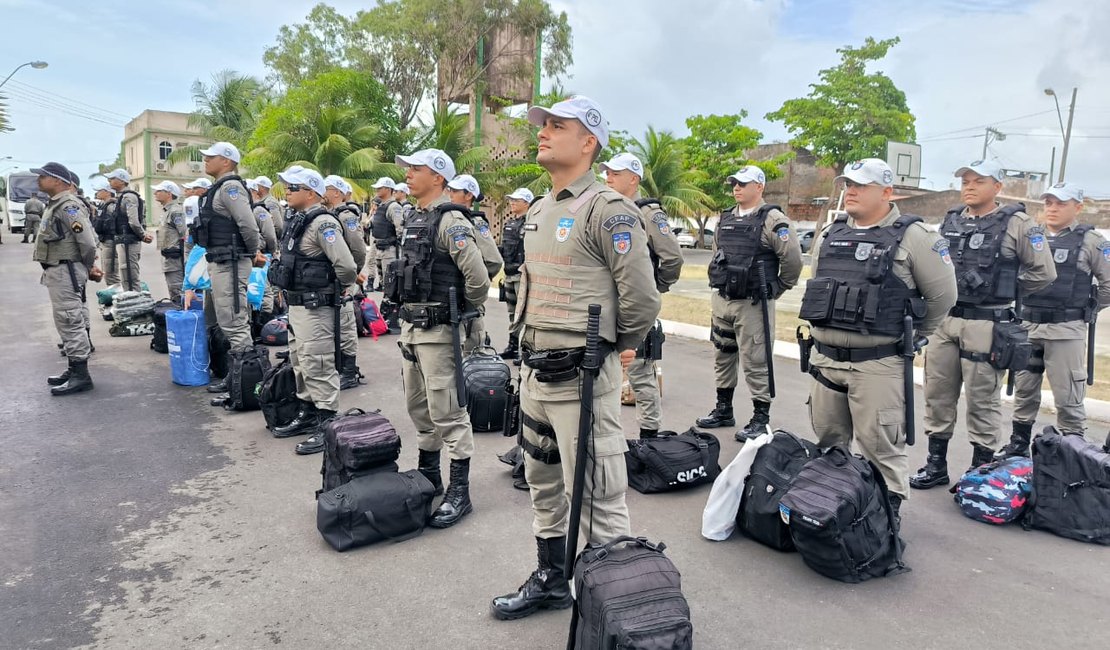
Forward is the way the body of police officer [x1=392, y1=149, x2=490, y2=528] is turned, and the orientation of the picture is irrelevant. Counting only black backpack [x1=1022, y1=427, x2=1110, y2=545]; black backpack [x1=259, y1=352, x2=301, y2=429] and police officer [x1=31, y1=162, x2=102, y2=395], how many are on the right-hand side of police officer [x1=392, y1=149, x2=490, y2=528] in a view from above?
2

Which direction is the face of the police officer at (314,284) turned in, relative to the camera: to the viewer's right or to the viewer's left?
to the viewer's left

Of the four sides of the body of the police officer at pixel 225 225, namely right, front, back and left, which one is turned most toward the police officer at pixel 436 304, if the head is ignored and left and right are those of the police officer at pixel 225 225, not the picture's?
left

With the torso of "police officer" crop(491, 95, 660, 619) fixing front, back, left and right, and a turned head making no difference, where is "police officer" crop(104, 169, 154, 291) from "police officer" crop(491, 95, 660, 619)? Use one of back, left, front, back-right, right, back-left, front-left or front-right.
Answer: right

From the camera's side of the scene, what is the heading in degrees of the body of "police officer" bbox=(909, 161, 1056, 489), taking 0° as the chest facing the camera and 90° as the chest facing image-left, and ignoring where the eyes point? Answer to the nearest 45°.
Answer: approximately 45°

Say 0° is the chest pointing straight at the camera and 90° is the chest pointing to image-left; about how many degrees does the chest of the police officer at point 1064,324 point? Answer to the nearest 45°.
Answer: approximately 45°

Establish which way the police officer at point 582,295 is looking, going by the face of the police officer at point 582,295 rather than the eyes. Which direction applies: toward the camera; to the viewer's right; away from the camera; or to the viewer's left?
to the viewer's left

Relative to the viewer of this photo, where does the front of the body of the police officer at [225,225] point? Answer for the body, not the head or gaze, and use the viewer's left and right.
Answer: facing to the left of the viewer

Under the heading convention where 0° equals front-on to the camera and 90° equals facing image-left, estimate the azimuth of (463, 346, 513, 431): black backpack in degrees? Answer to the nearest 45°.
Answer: approximately 0°

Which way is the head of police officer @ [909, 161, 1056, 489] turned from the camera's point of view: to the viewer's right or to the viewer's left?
to the viewer's left

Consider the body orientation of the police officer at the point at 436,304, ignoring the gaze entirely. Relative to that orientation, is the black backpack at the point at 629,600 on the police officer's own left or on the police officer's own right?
on the police officer's own left

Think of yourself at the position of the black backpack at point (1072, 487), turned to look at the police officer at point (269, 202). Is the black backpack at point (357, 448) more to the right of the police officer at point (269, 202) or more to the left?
left

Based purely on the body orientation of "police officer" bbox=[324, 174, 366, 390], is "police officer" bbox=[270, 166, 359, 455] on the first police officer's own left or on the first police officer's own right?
on the first police officer's own left

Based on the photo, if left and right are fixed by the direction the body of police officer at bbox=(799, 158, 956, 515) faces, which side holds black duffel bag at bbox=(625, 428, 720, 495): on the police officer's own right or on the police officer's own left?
on the police officer's own right

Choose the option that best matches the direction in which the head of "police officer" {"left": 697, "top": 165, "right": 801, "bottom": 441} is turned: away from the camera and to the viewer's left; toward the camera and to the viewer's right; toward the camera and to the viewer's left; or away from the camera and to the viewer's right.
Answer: toward the camera and to the viewer's left
